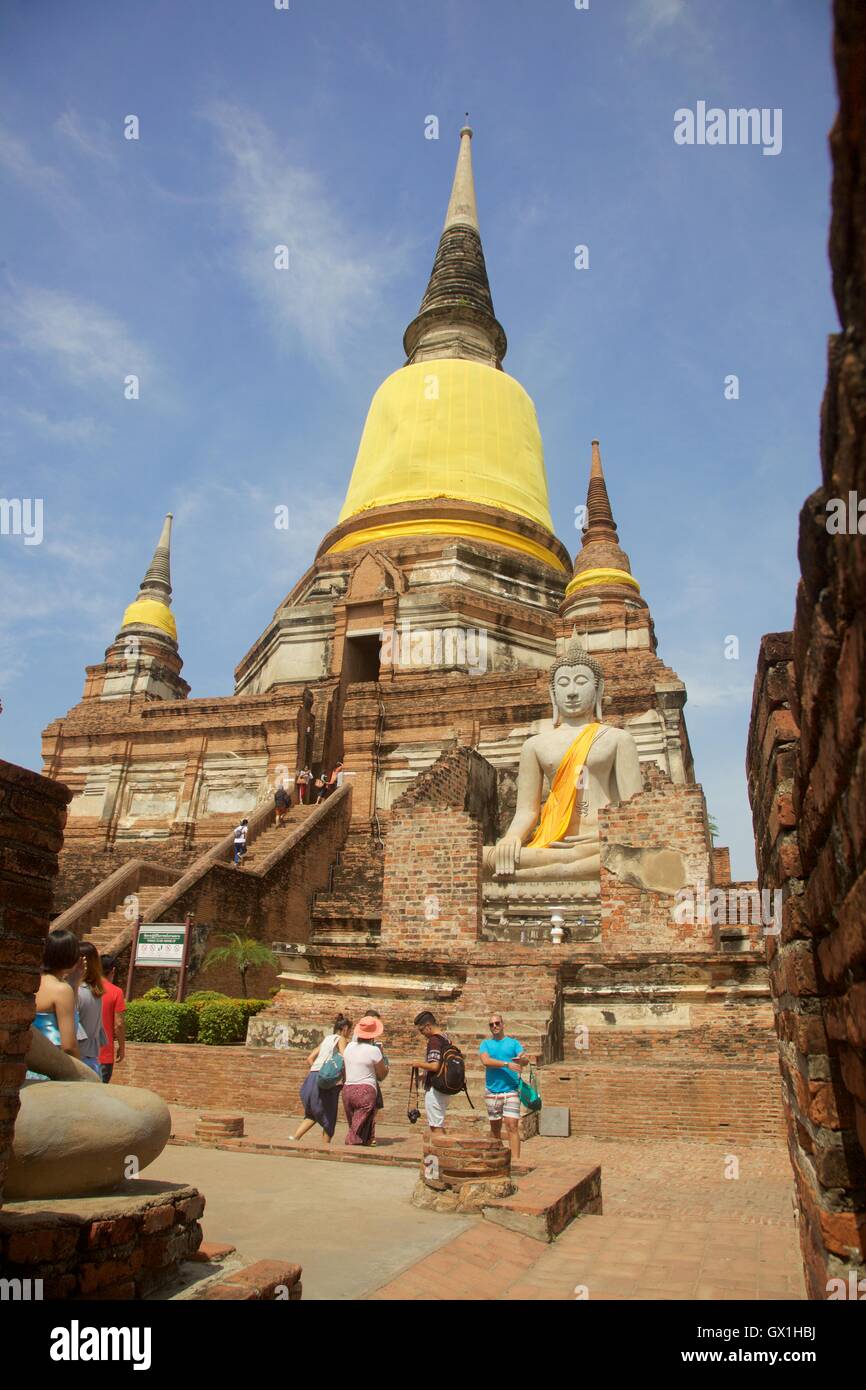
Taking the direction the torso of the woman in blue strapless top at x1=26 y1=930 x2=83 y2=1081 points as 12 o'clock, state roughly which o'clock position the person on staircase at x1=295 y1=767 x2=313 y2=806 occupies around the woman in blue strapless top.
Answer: The person on staircase is roughly at 11 o'clock from the woman in blue strapless top.

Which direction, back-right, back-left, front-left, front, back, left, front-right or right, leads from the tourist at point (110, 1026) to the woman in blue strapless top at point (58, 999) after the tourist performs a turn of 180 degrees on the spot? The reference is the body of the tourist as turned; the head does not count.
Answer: front

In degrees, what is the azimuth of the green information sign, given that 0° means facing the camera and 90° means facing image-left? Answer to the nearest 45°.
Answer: approximately 0°

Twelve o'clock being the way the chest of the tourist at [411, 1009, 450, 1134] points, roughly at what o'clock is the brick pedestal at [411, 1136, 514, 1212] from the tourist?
The brick pedestal is roughly at 9 o'clock from the tourist.

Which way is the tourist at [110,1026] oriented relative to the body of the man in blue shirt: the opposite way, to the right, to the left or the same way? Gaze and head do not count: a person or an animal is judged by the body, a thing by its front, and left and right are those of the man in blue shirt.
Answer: the opposite way

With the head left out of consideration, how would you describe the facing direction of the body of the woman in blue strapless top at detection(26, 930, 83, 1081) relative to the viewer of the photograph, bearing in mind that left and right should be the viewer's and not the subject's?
facing away from the viewer and to the right of the viewer

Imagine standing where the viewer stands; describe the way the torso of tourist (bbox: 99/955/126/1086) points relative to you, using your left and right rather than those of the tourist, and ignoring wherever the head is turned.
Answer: facing away from the viewer

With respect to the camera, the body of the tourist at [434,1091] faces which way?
to the viewer's left

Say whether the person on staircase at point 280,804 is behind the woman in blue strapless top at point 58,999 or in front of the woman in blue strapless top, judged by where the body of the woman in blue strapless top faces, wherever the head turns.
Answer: in front

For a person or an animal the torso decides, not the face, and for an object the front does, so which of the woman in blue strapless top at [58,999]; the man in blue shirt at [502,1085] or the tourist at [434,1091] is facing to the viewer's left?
the tourist

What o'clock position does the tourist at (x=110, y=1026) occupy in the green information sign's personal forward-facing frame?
The tourist is roughly at 12 o'clock from the green information sign.
